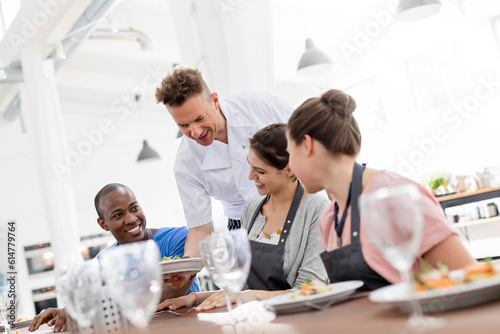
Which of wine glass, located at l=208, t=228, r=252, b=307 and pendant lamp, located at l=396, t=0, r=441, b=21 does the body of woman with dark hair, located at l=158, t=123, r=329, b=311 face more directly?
the wine glass

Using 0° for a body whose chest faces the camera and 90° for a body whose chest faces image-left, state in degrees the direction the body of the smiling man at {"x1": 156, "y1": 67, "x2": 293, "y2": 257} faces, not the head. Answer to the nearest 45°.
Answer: approximately 45°

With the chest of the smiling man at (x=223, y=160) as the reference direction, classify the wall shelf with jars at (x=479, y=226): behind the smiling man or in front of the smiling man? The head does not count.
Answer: behind

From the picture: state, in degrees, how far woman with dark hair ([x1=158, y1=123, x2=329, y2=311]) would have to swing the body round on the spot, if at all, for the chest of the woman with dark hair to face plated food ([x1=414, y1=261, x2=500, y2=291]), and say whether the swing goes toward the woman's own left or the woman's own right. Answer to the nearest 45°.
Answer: approximately 45° to the woman's own left

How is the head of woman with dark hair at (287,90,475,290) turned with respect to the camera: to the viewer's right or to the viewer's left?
to the viewer's left

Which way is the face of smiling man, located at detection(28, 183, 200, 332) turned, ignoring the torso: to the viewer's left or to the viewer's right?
to the viewer's right

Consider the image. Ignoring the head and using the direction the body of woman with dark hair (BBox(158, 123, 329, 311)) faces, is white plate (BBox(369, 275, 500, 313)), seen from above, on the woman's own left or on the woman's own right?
on the woman's own left

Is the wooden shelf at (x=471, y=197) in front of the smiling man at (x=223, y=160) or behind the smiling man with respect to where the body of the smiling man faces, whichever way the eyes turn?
behind

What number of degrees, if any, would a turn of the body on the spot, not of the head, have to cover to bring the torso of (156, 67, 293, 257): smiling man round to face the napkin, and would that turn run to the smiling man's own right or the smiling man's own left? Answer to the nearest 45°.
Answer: approximately 45° to the smiling man's own left

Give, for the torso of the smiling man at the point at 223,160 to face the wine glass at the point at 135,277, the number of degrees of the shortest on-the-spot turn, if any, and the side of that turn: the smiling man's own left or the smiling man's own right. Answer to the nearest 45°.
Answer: approximately 45° to the smiling man's own left

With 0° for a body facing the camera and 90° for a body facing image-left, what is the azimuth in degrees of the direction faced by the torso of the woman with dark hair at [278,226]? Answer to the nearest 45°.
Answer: approximately 45°
